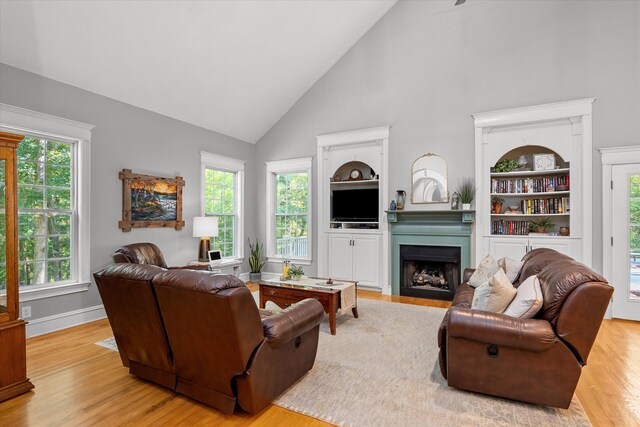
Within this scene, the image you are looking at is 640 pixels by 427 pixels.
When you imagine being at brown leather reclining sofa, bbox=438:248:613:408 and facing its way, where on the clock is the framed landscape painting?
The framed landscape painting is roughly at 12 o'clock from the brown leather reclining sofa.

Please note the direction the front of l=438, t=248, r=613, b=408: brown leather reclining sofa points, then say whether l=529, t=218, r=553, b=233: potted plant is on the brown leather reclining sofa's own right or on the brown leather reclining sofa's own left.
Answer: on the brown leather reclining sofa's own right

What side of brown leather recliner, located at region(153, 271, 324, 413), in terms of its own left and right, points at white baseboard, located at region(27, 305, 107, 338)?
left

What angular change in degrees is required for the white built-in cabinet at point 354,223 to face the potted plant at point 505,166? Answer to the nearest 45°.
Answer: approximately 135° to its left

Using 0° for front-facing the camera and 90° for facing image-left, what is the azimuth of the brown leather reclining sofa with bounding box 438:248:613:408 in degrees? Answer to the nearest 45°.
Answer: approximately 90°

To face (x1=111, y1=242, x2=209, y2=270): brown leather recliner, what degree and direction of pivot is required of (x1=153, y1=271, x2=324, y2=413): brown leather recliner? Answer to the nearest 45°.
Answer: approximately 90° to its left

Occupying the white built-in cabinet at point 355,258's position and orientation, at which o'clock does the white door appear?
The white door is roughly at 8 o'clock from the white built-in cabinet.

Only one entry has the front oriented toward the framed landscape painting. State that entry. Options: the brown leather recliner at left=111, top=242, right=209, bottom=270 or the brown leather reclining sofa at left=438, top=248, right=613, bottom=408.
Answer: the brown leather reclining sofa at left=438, top=248, right=613, bottom=408

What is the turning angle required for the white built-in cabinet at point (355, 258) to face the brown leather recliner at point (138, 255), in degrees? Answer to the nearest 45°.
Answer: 0° — it already faces it

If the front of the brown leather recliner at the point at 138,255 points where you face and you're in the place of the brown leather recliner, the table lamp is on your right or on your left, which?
on your left

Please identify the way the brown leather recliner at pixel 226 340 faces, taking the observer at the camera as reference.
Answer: facing away from the viewer and to the right of the viewer

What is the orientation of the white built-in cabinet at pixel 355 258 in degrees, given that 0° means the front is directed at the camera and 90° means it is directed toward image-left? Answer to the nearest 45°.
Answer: approximately 45°

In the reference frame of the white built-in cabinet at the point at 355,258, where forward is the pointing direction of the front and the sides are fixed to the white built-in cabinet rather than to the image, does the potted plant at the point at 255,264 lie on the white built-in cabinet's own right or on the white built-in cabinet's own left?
on the white built-in cabinet's own right

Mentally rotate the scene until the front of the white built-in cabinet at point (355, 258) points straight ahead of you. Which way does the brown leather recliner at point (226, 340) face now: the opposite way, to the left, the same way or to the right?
the opposite way

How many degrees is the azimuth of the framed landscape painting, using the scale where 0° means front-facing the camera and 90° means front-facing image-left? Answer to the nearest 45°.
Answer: approximately 315°
